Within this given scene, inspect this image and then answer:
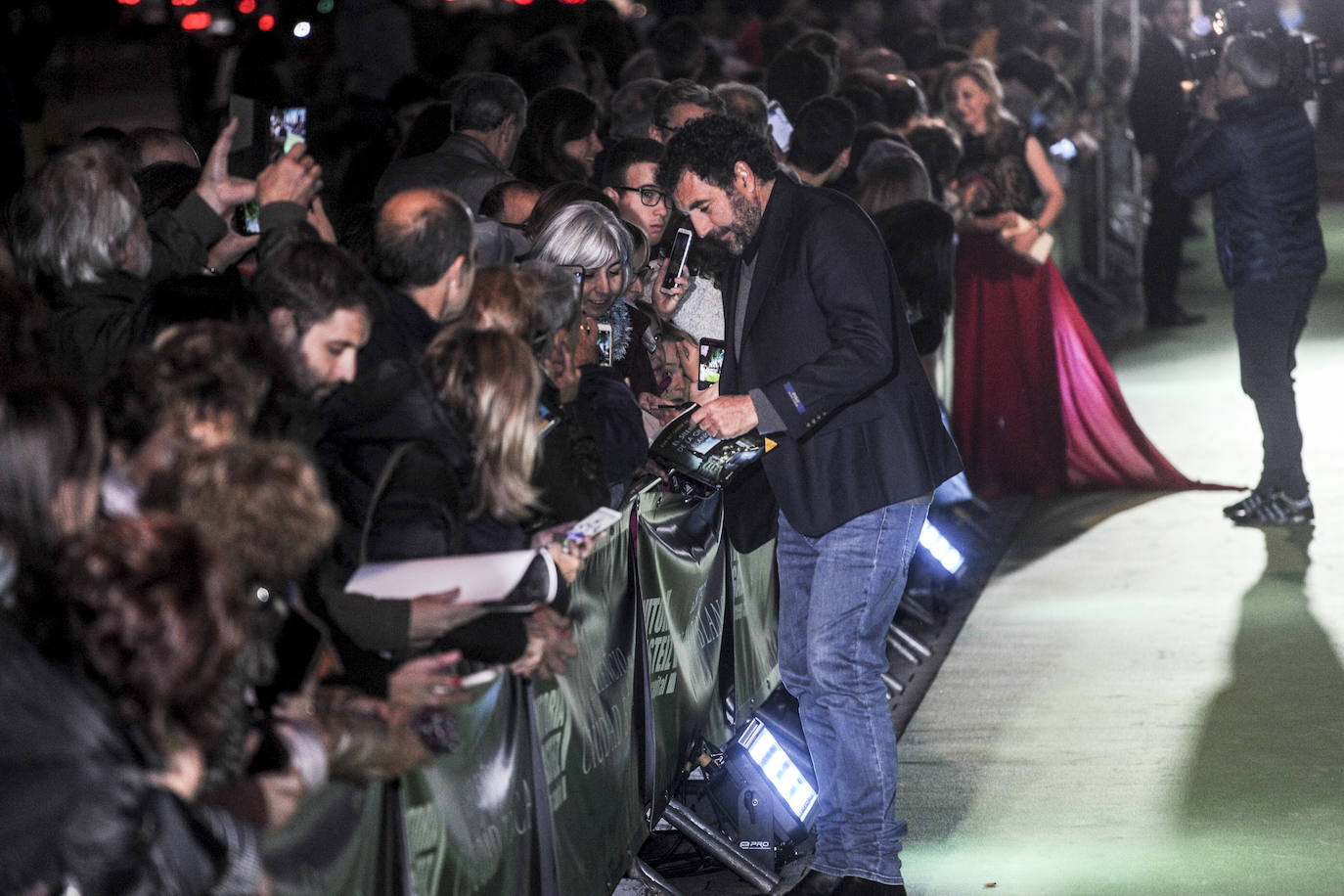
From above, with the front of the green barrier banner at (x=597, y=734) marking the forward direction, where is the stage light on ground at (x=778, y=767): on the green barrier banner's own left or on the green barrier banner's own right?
on the green barrier banner's own left

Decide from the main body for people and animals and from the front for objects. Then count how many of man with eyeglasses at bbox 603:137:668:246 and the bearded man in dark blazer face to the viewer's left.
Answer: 1

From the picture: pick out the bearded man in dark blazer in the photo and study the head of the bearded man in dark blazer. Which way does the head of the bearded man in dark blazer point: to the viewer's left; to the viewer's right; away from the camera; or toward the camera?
to the viewer's left

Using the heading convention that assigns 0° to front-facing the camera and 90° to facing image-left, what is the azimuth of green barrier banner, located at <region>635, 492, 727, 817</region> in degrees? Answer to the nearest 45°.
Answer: approximately 315°

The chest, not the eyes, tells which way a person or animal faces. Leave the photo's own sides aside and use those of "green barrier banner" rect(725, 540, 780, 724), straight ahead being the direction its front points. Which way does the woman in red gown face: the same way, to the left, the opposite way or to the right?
to the right

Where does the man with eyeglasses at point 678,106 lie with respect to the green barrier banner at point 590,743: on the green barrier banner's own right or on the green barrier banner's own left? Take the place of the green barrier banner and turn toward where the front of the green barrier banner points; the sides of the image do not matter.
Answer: on the green barrier banner's own left

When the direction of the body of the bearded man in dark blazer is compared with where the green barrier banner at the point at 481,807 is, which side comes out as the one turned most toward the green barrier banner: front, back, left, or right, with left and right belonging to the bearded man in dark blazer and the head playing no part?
left

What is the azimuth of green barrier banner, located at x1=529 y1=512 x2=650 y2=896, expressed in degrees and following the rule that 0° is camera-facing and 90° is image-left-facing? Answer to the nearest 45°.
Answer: approximately 315°

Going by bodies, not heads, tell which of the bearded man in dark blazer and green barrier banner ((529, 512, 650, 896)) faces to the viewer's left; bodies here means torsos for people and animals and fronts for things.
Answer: the bearded man in dark blazer

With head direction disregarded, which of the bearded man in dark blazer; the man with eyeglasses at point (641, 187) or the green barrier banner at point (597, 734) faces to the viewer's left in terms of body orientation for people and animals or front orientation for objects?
the bearded man in dark blazer

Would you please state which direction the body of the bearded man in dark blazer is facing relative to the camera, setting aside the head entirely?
to the viewer's left
